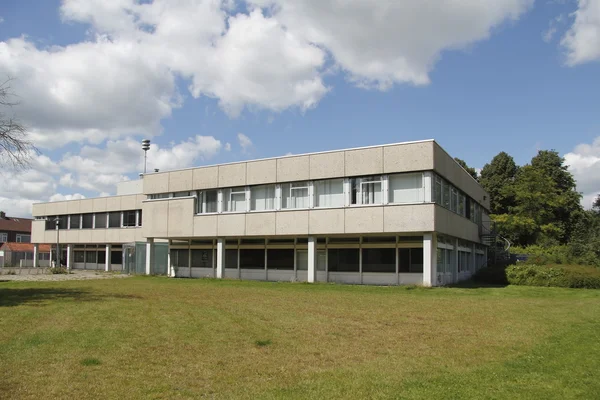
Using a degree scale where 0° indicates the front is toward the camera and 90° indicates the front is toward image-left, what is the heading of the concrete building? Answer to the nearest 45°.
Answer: approximately 45°

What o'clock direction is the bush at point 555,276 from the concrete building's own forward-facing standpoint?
The bush is roughly at 8 o'clock from the concrete building.
